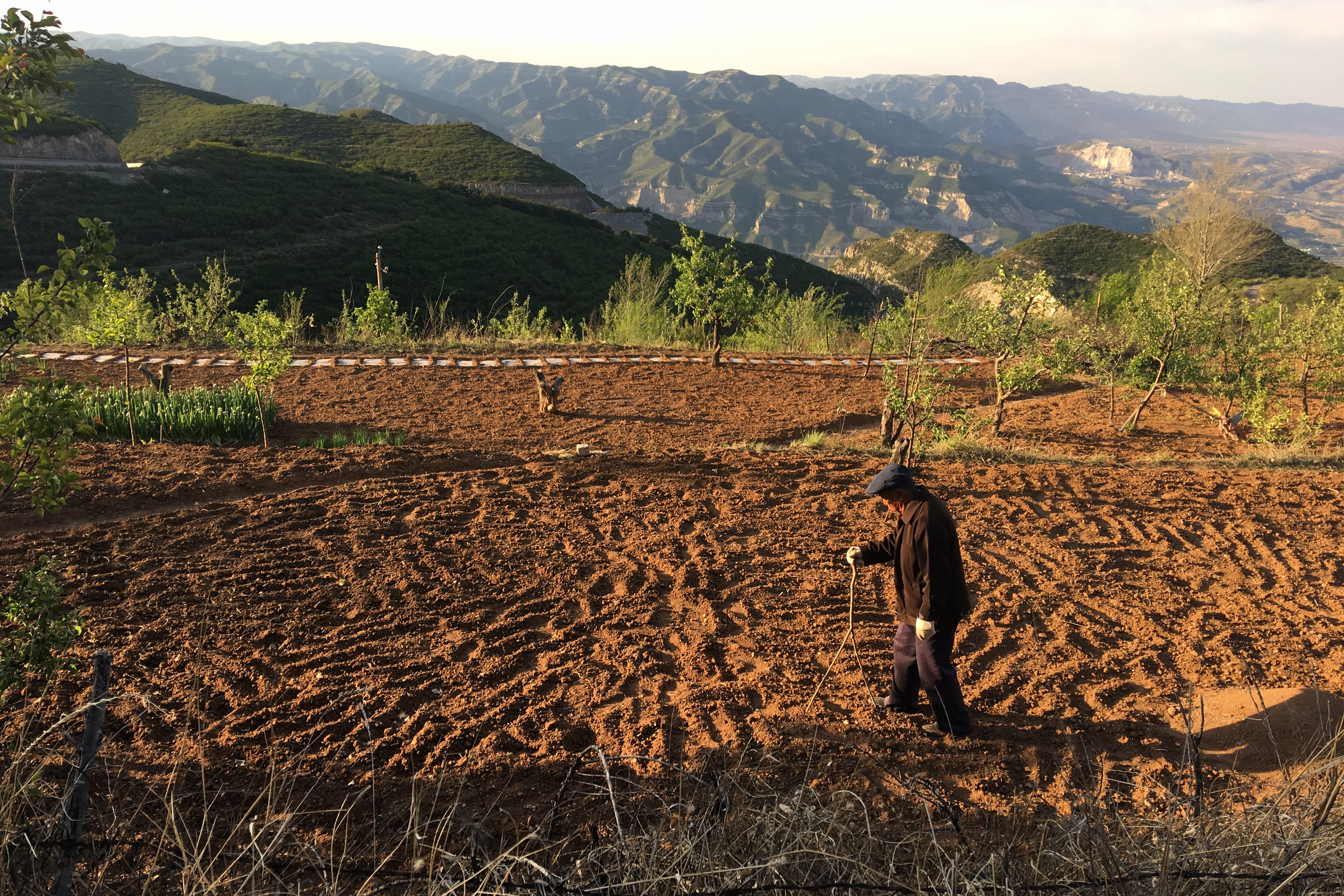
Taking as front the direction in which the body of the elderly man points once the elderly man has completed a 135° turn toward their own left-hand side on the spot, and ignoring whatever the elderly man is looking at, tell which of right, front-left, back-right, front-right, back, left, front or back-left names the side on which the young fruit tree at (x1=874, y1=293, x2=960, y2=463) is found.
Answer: back-left

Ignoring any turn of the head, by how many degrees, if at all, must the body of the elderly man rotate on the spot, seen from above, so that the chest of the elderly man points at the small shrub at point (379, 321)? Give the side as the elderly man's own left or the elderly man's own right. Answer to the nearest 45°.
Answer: approximately 45° to the elderly man's own right

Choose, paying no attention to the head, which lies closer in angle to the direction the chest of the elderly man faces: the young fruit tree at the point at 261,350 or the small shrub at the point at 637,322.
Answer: the young fruit tree

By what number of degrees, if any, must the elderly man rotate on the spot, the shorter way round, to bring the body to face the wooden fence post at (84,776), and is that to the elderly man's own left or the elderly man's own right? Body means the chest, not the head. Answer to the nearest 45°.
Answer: approximately 45° to the elderly man's own left

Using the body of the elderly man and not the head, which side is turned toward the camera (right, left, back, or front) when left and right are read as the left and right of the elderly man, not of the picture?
left

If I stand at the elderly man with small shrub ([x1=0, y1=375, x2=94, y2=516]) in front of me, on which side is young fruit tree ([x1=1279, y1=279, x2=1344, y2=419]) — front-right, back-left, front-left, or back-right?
back-right

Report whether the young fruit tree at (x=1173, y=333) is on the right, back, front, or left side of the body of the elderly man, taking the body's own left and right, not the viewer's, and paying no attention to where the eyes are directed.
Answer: right

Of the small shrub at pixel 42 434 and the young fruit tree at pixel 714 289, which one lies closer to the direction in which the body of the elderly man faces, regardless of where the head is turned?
the small shrub

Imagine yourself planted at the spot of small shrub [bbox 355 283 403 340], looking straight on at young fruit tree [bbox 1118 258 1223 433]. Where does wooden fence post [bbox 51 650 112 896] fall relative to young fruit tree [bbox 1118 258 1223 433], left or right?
right

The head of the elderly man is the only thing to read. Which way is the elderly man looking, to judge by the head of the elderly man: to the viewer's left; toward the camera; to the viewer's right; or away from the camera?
to the viewer's left
